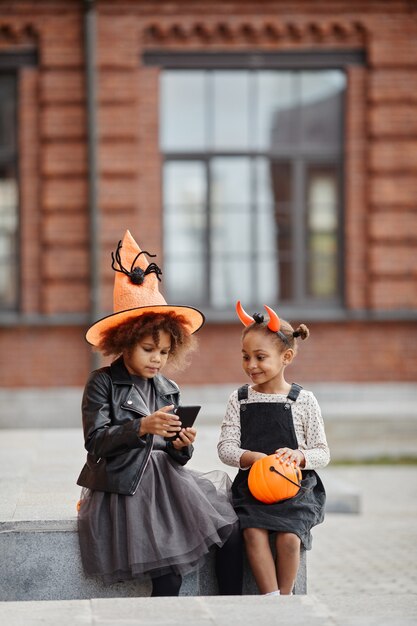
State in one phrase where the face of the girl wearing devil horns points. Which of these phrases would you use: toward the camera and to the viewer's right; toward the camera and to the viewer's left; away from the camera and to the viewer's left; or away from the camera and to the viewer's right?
toward the camera and to the viewer's left

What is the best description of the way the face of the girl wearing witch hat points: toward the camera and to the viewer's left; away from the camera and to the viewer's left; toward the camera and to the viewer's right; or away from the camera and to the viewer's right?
toward the camera and to the viewer's right

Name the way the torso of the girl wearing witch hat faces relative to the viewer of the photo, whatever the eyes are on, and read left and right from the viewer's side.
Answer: facing the viewer and to the right of the viewer

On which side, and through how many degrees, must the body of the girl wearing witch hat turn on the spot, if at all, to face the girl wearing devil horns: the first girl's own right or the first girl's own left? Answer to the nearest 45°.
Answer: approximately 45° to the first girl's own left
